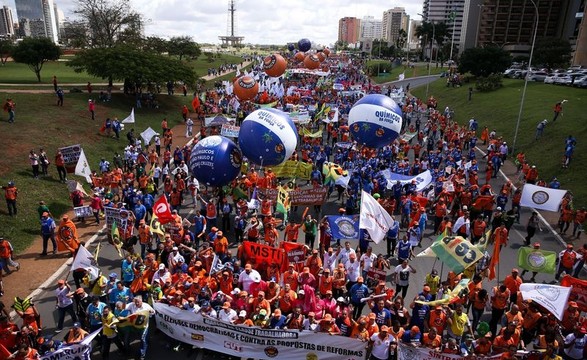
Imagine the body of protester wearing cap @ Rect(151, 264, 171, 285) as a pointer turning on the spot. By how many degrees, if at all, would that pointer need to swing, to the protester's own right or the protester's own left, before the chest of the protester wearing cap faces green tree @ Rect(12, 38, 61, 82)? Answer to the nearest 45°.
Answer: approximately 180°

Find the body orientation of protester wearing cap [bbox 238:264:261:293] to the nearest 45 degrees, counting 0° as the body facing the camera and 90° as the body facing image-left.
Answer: approximately 0°

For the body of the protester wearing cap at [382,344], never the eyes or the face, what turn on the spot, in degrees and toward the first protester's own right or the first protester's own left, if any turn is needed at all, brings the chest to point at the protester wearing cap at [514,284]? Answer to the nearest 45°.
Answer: approximately 135° to the first protester's own left

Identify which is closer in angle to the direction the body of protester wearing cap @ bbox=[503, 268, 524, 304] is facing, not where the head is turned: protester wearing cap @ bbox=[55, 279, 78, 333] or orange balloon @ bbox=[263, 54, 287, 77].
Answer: the protester wearing cap

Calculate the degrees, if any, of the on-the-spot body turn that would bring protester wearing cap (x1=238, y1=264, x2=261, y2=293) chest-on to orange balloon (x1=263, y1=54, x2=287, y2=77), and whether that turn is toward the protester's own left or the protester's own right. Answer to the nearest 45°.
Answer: approximately 180°

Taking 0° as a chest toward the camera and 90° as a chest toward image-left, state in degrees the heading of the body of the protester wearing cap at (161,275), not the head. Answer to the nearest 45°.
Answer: approximately 0°

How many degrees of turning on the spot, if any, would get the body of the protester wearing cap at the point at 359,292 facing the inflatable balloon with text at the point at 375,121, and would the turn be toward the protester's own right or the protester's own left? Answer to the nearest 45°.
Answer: approximately 180°

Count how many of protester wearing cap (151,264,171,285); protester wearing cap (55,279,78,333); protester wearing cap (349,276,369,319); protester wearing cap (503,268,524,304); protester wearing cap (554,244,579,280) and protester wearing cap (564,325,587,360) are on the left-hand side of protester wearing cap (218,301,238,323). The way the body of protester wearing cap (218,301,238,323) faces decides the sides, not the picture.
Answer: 4

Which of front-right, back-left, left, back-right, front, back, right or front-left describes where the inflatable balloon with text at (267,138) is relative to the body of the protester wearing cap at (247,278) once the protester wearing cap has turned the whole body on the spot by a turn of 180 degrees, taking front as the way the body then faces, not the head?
front
